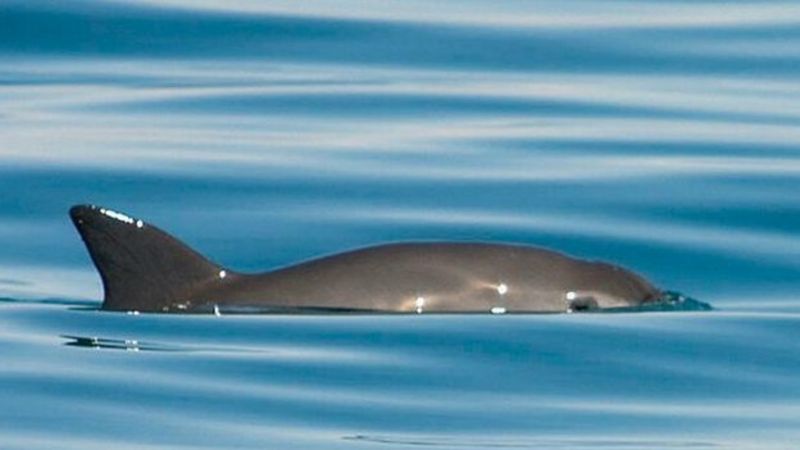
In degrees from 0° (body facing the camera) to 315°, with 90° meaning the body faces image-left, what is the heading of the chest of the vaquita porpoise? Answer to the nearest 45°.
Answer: approximately 270°
